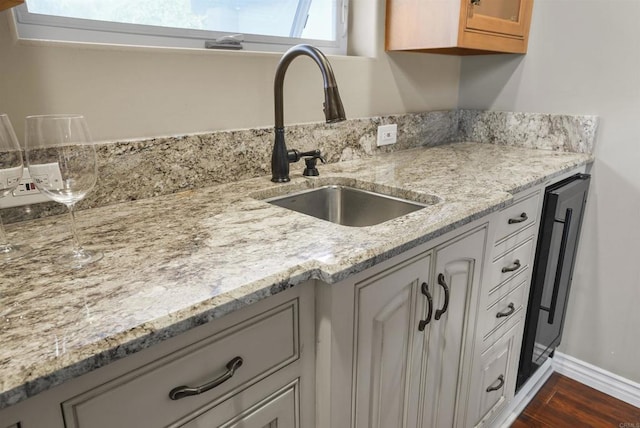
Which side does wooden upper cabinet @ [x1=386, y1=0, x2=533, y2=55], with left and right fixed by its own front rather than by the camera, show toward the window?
right

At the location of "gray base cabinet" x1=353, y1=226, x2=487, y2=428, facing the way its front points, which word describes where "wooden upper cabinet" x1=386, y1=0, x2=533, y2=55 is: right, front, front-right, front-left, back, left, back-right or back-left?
back-left

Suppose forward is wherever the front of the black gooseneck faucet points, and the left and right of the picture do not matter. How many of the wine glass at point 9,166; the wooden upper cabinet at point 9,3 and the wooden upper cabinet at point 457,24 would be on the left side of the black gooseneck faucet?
1

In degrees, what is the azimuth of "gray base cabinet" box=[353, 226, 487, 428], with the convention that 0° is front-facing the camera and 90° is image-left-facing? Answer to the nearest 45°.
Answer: approximately 315°

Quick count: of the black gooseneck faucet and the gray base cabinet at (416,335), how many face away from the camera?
0

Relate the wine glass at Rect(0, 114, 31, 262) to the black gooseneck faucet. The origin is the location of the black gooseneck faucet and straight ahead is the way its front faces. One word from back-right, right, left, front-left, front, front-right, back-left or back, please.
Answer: right

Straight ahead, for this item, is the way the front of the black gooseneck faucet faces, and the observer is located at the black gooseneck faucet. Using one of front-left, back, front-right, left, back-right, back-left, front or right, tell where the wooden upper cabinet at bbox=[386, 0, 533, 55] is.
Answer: left

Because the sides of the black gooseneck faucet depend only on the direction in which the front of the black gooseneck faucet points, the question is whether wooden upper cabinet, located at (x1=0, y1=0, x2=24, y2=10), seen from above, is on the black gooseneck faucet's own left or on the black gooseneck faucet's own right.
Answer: on the black gooseneck faucet's own right

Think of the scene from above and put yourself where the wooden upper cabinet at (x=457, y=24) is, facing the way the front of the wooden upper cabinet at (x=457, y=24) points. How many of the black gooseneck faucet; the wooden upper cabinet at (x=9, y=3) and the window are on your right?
3

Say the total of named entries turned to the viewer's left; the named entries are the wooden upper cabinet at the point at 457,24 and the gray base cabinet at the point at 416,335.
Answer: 0
